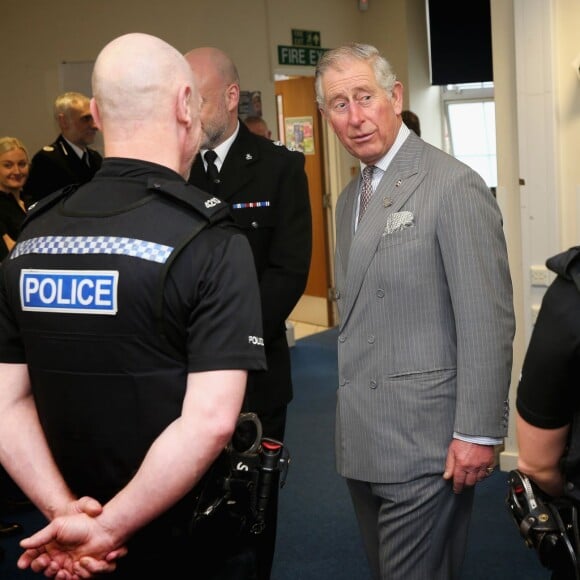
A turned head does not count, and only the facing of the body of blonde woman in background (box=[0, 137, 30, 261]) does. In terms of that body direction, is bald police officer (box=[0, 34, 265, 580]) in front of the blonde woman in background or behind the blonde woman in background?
in front

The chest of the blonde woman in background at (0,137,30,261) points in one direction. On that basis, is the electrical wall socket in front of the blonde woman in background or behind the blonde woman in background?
in front

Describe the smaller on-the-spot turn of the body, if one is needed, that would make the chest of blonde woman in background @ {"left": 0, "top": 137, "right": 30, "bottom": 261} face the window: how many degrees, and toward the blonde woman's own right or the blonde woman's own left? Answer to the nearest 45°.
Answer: approximately 90° to the blonde woman's own left

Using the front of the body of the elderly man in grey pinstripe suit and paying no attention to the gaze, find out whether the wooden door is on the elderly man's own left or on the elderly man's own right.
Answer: on the elderly man's own right

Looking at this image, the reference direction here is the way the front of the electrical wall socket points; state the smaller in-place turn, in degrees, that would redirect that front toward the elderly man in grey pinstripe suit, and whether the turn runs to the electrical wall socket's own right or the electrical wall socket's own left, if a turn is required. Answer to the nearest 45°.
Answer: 0° — it already faces them

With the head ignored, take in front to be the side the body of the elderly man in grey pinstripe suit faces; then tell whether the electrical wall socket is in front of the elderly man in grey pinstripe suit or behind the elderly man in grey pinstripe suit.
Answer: behind

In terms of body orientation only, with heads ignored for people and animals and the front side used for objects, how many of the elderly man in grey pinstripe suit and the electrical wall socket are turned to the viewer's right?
0

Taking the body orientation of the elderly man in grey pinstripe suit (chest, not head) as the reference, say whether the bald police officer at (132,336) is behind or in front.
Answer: in front

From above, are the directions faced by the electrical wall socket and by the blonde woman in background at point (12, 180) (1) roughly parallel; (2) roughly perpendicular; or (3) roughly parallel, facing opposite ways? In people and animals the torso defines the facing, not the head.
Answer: roughly perpendicular

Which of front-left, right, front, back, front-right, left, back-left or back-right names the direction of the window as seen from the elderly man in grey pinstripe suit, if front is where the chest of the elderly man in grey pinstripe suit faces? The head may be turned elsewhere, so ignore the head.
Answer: back-right
